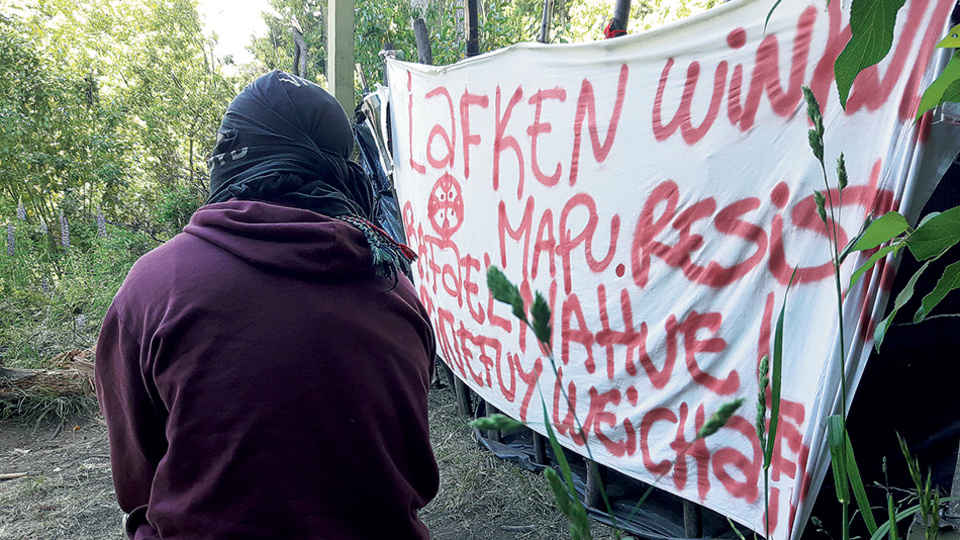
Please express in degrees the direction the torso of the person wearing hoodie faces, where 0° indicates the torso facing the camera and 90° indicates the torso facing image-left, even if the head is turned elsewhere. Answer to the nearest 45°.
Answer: approximately 180°

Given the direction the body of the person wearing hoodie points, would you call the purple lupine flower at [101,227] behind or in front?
in front

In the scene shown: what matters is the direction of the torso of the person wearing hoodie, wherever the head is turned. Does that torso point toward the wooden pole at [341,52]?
yes

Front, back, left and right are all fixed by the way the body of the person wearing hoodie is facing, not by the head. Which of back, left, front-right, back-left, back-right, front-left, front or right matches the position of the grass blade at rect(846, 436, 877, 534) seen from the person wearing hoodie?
back-right

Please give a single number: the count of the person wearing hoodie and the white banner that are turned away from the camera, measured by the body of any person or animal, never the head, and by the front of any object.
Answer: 1

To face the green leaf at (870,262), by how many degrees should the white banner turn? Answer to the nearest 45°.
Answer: approximately 45° to its left

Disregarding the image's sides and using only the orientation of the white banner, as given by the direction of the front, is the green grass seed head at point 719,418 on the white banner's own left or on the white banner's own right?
on the white banner's own left

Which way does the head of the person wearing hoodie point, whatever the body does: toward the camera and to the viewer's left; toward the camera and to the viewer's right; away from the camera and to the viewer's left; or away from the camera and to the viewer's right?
away from the camera and to the viewer's right

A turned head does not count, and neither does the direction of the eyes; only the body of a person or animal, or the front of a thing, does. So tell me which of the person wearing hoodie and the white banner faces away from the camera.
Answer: the person wearing hoodie

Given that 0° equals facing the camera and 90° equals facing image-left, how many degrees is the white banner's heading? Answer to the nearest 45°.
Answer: approximately 45°

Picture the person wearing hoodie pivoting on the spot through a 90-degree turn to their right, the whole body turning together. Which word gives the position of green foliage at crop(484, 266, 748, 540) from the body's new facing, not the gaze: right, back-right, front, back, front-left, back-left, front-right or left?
right

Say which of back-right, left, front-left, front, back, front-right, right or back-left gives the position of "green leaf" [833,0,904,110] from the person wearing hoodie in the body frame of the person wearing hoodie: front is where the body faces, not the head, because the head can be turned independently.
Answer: back-right

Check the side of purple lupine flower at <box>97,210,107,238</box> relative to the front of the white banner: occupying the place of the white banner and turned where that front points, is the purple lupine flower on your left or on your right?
on your right
